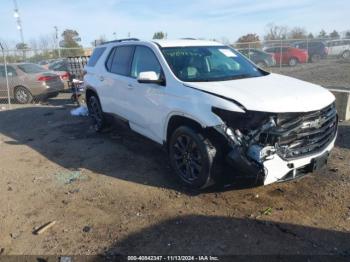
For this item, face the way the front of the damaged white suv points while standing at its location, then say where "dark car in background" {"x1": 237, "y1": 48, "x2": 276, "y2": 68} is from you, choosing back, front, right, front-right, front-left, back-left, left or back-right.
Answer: back-left

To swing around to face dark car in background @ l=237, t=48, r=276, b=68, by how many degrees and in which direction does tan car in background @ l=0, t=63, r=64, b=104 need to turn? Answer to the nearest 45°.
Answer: approximately 90° to its right

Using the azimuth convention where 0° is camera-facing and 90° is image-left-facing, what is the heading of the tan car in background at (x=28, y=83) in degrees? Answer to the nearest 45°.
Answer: approximately 135°

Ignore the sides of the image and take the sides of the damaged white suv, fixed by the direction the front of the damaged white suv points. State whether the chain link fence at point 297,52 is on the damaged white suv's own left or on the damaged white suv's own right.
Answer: on the damaged white suv's own left

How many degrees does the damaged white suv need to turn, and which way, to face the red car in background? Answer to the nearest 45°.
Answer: approximately 135° to its left

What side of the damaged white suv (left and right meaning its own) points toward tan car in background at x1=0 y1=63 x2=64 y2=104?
back

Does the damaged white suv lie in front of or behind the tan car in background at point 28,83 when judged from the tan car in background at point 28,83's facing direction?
behind

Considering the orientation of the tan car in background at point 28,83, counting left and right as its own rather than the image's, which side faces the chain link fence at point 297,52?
right

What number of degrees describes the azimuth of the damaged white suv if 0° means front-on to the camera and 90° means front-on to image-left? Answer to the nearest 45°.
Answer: approximately 315°
